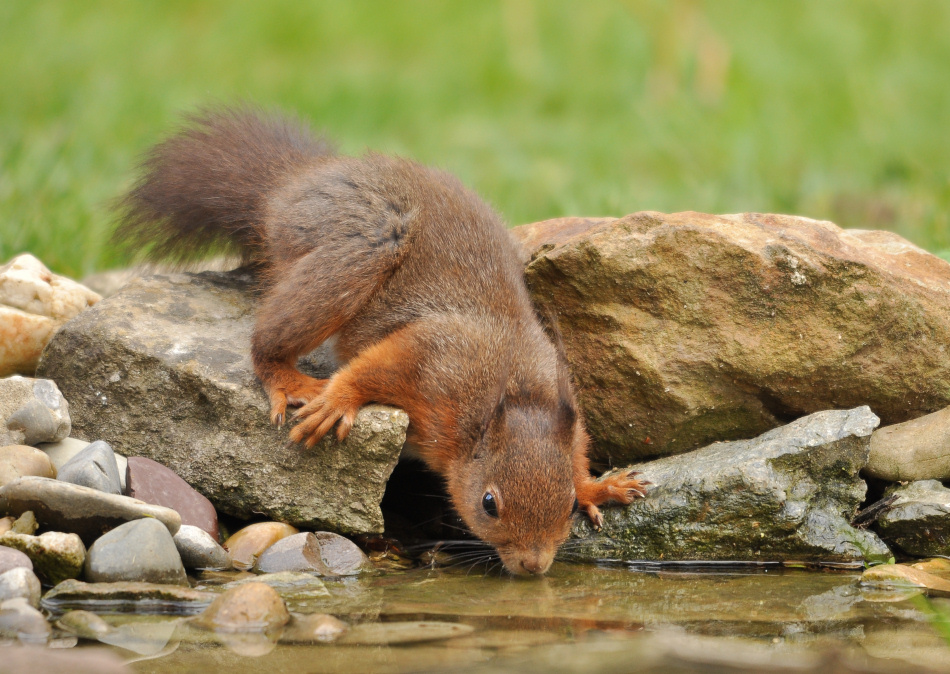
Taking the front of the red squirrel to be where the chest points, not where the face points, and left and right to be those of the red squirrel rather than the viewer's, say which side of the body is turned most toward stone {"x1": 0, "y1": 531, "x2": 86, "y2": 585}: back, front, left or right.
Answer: right

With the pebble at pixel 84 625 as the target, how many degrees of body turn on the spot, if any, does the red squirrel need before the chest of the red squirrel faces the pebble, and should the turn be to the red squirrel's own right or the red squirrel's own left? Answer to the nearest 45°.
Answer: approximately 90° to the red squirrel's own right

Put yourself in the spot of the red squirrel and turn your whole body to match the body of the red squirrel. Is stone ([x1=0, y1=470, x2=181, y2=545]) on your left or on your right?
on your right

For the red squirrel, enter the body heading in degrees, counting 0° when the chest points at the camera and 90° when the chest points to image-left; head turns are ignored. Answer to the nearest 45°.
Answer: approximately 315°

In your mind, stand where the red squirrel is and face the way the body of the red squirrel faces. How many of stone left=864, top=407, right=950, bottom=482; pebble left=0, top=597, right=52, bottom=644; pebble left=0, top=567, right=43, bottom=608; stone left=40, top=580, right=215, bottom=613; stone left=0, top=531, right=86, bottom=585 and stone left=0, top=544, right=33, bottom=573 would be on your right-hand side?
5

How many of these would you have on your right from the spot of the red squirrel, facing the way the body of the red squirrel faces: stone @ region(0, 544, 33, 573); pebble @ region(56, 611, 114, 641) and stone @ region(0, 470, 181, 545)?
3

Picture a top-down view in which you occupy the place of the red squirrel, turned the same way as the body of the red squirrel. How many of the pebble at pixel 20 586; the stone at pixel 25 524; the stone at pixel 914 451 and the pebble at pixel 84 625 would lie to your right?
3

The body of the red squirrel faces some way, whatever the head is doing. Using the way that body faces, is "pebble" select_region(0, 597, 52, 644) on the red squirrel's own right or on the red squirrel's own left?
on the red squirrel's own right

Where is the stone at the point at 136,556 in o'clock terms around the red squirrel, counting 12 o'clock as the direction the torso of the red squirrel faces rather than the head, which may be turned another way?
The stone is roughly at 3 o'clock from the red squirrel.

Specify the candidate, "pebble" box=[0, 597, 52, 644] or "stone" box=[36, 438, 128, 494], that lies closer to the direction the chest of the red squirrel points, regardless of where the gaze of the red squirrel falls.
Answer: the pebble

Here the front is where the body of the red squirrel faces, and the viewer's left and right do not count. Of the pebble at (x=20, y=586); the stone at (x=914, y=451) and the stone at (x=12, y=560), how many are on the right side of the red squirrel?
2

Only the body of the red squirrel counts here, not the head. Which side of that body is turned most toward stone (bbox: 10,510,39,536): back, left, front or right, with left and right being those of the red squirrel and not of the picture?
right

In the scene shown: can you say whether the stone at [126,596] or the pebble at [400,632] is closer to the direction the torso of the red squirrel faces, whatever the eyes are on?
the pebble
